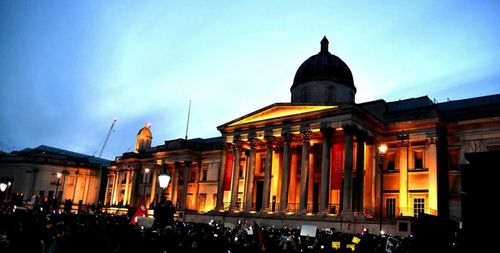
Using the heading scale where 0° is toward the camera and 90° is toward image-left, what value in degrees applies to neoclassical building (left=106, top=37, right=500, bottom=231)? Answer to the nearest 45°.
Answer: approximately 45°
